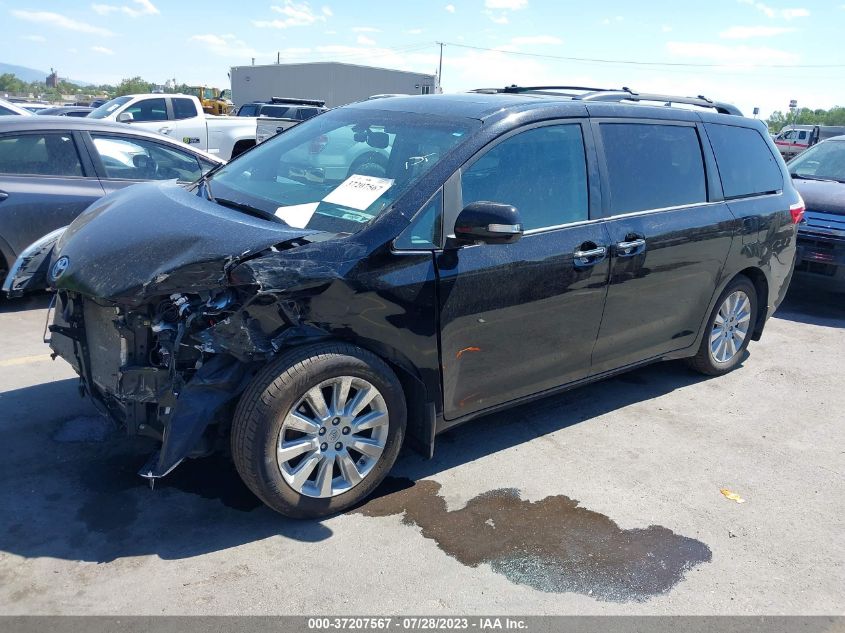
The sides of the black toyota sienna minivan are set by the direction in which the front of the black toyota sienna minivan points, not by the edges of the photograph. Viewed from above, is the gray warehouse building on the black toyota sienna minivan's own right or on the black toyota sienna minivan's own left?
on the black toyota sienna minivan's own right

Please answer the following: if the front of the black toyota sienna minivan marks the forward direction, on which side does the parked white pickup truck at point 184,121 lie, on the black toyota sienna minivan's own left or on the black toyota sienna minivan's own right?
on the black toyota sienna minivan's own right

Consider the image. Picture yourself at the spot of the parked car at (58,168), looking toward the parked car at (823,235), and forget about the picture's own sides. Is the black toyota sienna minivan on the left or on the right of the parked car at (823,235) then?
right

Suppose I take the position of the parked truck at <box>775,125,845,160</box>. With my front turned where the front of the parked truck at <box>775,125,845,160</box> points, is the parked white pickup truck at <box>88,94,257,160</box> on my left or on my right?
on my left

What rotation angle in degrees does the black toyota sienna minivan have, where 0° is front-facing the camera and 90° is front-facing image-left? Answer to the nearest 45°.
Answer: approximately 45°

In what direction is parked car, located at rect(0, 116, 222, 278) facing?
to the viewer's right

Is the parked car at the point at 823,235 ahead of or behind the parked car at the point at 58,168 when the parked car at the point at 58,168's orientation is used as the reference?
ahead

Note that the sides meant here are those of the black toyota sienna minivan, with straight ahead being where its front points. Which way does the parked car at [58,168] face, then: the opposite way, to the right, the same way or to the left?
the opposite way

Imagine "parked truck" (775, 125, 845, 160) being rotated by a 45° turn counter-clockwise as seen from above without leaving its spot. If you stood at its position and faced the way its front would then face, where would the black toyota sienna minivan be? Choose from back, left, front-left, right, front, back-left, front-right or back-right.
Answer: front-left

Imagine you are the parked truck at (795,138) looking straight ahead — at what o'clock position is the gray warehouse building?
The gray warehouse building is roughly at 12 o'clock from the parked truck.

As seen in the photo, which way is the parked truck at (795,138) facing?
to the viewer's left

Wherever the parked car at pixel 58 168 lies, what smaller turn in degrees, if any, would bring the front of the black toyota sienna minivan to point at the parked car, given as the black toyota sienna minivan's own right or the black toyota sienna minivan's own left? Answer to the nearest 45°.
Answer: approximately 90° to the black toyota sienna minivan's own right
